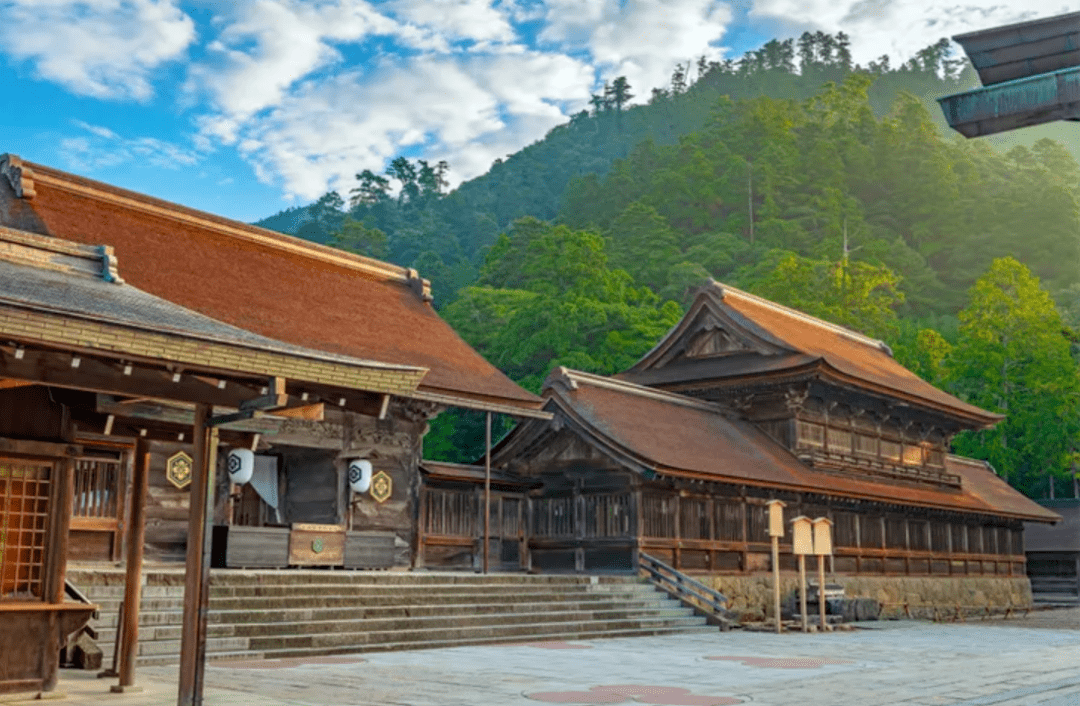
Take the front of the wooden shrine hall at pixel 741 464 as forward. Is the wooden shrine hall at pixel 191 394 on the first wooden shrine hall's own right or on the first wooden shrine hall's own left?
on the first wooden shrine hall's own right

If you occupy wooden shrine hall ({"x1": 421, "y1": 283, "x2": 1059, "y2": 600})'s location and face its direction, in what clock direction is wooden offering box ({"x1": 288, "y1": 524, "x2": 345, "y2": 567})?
The wooden offering box is roughly at 3 o'clock from the wooden shrine hall.

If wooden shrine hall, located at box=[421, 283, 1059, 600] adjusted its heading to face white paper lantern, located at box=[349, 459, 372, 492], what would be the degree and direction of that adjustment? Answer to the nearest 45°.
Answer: approximately 90° to its right

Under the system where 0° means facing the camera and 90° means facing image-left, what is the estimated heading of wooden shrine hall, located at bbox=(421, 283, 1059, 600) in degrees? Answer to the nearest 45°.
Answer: approximately 315°

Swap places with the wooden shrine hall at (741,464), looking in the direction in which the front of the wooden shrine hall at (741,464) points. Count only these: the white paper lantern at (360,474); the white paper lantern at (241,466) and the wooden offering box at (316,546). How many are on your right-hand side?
3

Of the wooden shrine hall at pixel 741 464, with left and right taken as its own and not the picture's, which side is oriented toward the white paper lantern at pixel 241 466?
right
